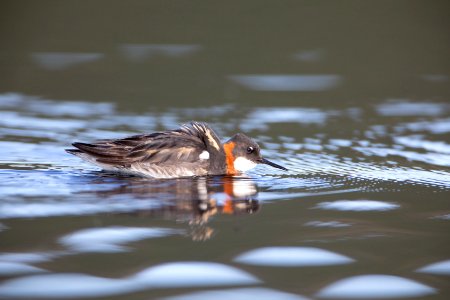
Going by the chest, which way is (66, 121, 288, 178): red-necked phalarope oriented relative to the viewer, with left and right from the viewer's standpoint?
facing to the right of the viewer
